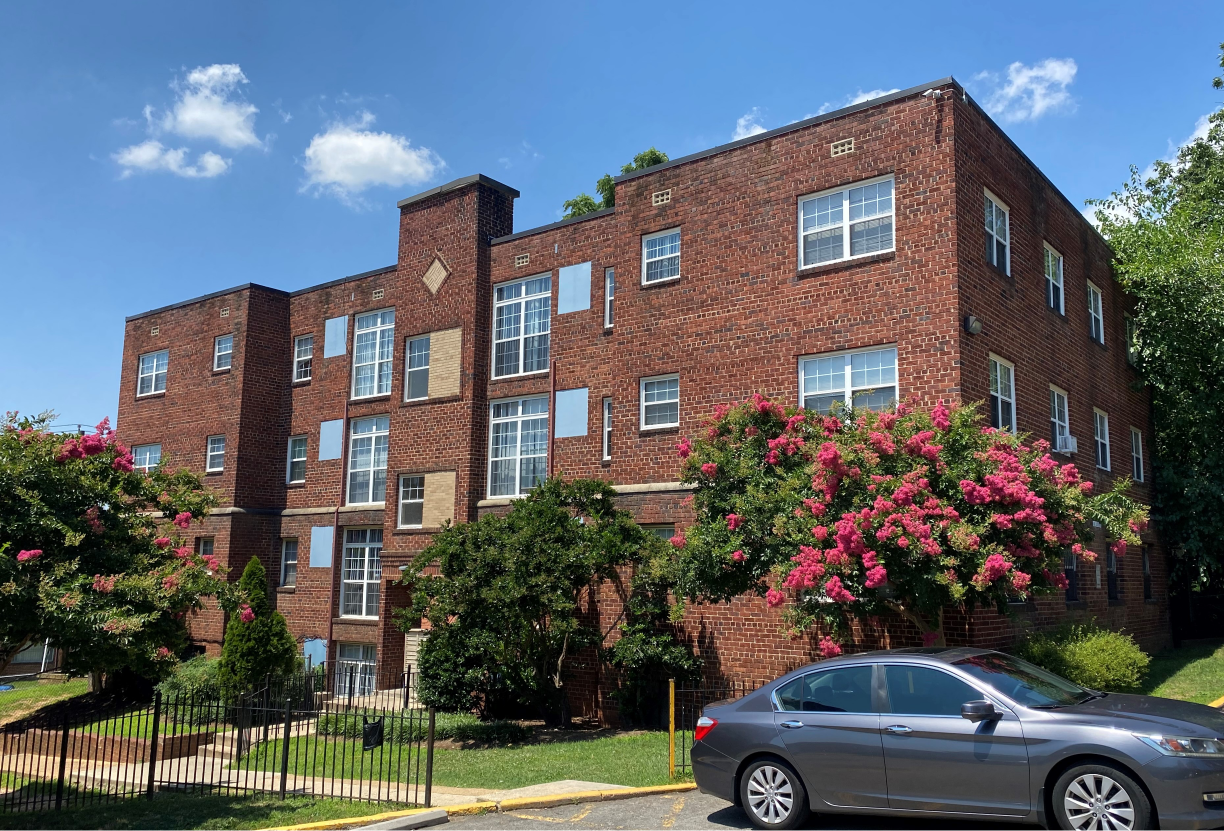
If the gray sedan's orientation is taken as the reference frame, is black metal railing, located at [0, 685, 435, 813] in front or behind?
behind

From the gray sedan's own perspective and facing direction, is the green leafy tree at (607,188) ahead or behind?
behind

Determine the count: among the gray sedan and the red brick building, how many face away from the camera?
0

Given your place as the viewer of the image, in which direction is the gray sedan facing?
facing the viewer and to the right of the viewer

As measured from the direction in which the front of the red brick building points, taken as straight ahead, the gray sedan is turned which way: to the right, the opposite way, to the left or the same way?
to the left

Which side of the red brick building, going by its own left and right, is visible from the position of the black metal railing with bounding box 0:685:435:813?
front

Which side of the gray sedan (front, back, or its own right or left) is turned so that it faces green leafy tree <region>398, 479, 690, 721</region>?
back

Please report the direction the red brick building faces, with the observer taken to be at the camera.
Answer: facing the viewer and to the left of the viewer
